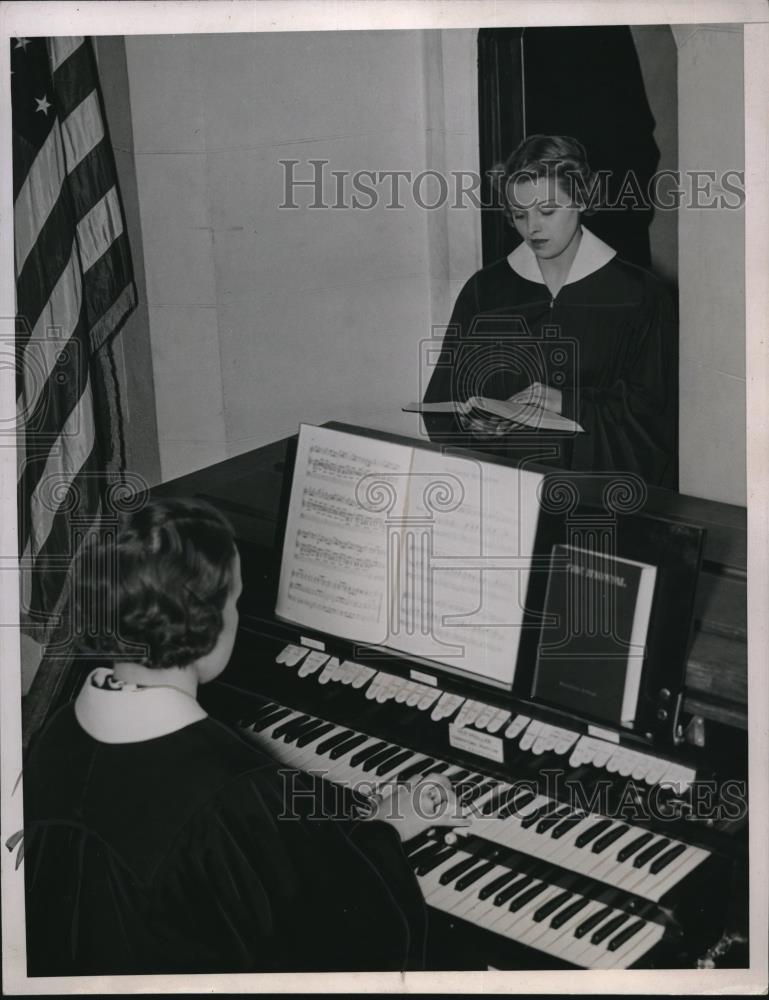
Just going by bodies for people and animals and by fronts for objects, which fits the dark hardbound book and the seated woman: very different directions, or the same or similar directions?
very different directions

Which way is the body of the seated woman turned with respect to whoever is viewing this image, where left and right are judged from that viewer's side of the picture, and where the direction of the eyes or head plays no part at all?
facing away from the viewer and to the right of the viewer

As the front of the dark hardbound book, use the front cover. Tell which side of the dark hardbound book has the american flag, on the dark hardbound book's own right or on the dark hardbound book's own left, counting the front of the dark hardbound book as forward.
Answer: on the dark hardbound book's own right

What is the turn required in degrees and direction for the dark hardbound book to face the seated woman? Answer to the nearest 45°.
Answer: approximately 45° to its right

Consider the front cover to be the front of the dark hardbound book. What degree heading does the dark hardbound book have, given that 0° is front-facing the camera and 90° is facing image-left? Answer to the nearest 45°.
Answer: approximately 45°

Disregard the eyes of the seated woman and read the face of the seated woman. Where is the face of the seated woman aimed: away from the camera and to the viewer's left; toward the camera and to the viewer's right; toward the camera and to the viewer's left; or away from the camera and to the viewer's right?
away from the camera and to the viewer's right

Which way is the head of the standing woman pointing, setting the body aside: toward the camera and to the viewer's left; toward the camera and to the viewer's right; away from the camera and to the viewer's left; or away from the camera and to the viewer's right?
toward the camera and to the viewer's left

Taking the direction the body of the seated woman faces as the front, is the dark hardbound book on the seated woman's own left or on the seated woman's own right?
on the seated woman's own right
